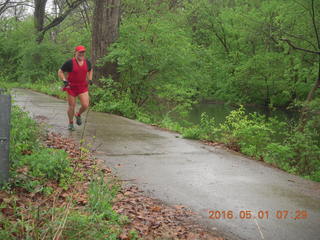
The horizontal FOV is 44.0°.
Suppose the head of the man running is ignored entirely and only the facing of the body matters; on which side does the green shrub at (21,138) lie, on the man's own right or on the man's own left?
on the man's own right

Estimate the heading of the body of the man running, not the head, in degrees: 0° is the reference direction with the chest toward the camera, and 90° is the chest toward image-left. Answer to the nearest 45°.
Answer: approximately 315°

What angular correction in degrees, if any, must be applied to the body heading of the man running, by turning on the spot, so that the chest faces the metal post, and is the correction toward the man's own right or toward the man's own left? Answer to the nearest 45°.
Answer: approximately 45° to the man's own right

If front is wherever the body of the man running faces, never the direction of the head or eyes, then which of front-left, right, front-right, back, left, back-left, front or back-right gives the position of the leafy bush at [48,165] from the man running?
front-right
